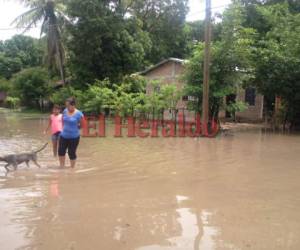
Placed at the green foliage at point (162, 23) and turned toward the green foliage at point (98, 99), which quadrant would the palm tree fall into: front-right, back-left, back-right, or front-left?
front-right

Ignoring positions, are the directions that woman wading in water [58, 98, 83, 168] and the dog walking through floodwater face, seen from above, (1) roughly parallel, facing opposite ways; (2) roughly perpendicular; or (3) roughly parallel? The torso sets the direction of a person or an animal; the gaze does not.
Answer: roughly perpendicular

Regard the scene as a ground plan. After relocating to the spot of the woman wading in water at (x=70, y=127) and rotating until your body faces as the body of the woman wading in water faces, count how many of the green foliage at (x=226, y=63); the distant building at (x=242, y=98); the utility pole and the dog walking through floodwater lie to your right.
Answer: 1

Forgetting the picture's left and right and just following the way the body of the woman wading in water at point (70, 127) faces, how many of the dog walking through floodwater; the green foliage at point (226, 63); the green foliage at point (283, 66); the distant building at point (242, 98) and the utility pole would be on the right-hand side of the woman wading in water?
1

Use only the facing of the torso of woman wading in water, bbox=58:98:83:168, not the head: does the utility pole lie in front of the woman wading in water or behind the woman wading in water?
behind

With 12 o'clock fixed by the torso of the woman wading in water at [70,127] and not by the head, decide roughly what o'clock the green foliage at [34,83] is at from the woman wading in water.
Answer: The green foliage is roughly at 6 o'clock from the woman wading in water.

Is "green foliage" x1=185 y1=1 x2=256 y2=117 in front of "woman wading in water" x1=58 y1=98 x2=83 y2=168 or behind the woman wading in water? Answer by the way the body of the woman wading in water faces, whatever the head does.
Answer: behind

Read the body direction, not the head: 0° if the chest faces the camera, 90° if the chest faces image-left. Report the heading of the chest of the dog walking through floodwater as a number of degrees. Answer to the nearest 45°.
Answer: approximately 90°

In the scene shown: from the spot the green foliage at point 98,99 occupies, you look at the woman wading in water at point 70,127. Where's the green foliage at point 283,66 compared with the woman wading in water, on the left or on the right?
left

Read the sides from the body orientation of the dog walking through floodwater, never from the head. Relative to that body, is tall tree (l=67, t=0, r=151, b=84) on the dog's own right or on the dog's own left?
on the dog's own right

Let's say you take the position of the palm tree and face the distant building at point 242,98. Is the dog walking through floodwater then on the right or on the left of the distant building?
right

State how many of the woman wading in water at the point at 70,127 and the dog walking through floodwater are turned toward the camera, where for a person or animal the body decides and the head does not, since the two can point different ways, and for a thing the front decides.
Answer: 1

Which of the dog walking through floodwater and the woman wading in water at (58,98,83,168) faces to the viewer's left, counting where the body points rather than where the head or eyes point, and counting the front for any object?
the dog walking through floodwater

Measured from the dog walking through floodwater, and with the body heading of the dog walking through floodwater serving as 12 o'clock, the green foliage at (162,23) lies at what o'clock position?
The green foliage is roughly at 4 o'clock from the dog walking through floodwater.

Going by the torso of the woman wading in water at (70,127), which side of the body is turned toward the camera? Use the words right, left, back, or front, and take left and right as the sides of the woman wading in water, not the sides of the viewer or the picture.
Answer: front

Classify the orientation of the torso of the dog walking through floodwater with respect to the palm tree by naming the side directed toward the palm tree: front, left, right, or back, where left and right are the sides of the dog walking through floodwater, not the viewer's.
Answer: right
